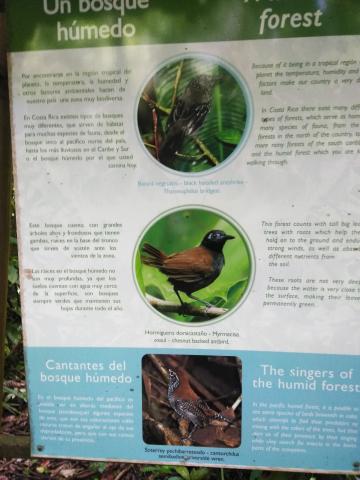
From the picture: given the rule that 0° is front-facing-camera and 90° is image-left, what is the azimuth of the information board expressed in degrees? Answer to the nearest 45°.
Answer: approximately 0°
